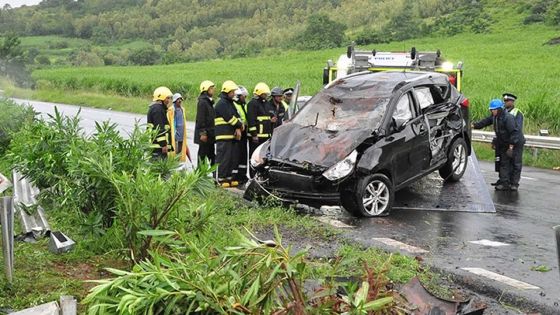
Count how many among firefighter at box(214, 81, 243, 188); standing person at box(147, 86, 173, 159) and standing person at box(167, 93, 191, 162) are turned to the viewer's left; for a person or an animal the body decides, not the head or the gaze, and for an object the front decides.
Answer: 0

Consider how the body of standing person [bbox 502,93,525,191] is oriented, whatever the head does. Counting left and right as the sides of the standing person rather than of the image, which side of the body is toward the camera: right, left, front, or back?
left

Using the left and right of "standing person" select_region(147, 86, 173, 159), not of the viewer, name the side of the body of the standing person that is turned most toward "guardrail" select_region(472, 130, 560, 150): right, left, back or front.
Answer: front

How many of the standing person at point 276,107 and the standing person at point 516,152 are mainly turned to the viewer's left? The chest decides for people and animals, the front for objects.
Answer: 1

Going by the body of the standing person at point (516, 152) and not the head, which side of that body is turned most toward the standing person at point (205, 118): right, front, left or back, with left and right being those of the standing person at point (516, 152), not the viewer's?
front

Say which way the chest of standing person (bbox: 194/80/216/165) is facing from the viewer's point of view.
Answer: to the viewer's right

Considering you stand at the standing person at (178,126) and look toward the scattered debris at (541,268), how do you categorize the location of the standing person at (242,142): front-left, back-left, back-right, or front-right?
front-left

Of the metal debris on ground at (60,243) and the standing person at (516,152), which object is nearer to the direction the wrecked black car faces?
the metal debris on ground

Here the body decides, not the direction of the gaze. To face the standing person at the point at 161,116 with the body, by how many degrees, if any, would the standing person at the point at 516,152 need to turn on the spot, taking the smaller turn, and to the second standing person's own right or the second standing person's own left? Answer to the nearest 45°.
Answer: approximately 45° to the second standing person's own left

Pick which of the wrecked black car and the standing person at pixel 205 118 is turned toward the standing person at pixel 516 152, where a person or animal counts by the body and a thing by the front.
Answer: the standing person at pixel 205 118

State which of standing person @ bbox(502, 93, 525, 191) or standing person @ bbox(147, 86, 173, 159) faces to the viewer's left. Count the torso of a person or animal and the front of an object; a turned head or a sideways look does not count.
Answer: standing person @ bbox(502, 93, 525, 191)

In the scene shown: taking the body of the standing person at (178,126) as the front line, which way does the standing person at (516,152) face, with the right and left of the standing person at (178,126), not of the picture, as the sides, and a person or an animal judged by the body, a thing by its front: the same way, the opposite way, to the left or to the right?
the opposite way

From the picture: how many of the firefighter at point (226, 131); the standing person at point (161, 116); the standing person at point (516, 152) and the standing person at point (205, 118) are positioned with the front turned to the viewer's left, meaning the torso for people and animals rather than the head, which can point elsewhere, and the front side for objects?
1

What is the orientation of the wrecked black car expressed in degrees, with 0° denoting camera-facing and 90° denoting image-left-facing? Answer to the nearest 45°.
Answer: approximately 45°

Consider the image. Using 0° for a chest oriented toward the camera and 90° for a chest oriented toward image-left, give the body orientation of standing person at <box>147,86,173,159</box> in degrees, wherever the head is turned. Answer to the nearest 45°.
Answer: approximately 270°

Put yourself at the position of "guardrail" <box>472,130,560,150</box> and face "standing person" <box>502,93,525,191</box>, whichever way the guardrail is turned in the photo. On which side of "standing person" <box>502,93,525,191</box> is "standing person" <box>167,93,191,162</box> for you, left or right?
right
